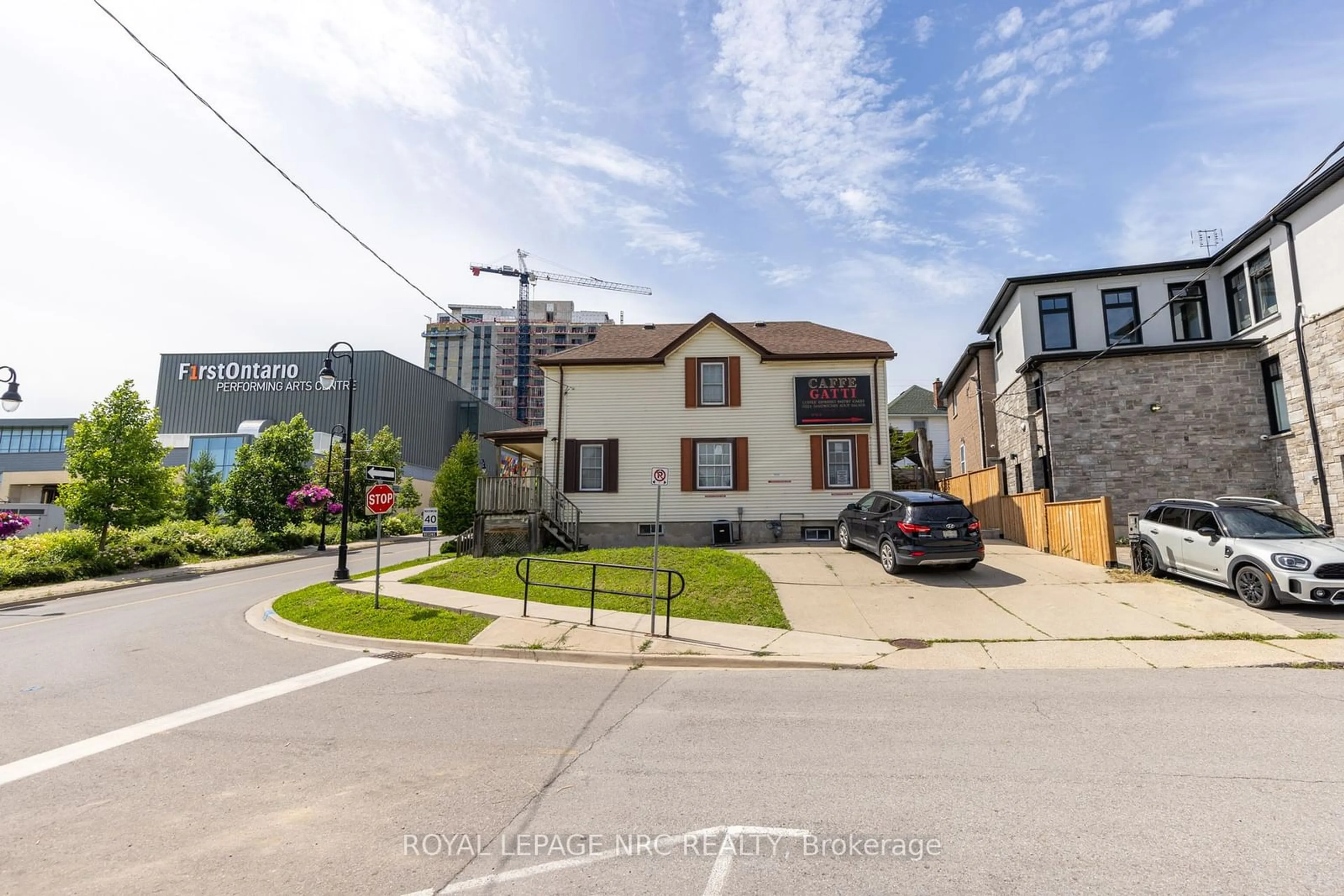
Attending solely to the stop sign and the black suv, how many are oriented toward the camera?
1

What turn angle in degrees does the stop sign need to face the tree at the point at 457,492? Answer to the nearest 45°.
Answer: approximately 180°

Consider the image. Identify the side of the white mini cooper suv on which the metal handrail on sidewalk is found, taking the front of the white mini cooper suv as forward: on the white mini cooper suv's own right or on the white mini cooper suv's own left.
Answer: on the white mini cooper suv's own right

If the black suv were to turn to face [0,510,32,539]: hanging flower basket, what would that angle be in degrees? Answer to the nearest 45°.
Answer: approximately 45° to its left

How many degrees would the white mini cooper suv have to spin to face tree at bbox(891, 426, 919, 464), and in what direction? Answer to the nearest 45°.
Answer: approximately 180°

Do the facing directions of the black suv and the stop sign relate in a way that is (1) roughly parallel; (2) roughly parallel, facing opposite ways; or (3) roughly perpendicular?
roughly parallel, facing opposite ways

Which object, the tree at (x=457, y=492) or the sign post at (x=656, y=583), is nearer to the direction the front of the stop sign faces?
the sign post

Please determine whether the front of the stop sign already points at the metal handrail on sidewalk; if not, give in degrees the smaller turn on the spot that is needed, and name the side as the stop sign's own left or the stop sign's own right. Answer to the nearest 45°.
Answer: approximately 45° to the stop sign's own left

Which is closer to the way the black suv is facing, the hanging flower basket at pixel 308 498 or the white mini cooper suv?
the hanging flower basket

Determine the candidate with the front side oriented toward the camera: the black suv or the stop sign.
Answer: the stop sign

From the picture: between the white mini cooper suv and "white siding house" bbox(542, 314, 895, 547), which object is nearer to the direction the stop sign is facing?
the white mini cooper suv

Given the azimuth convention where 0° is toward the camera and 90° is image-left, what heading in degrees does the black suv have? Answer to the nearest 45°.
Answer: approximately 135°

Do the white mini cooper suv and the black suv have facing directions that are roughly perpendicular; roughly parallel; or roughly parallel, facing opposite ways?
roughly parallel, facing opposite ways

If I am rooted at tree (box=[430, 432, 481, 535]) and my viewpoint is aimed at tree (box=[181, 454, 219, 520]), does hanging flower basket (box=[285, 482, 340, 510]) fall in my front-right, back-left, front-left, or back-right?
front-left

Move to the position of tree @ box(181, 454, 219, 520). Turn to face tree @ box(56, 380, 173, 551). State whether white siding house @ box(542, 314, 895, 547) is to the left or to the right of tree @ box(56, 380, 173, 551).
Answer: left

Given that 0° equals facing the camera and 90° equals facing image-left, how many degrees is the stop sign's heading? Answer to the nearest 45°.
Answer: approximately 0°

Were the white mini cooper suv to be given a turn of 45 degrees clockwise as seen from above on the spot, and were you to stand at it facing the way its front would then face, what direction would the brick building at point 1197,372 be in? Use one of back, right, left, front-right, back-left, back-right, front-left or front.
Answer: back
